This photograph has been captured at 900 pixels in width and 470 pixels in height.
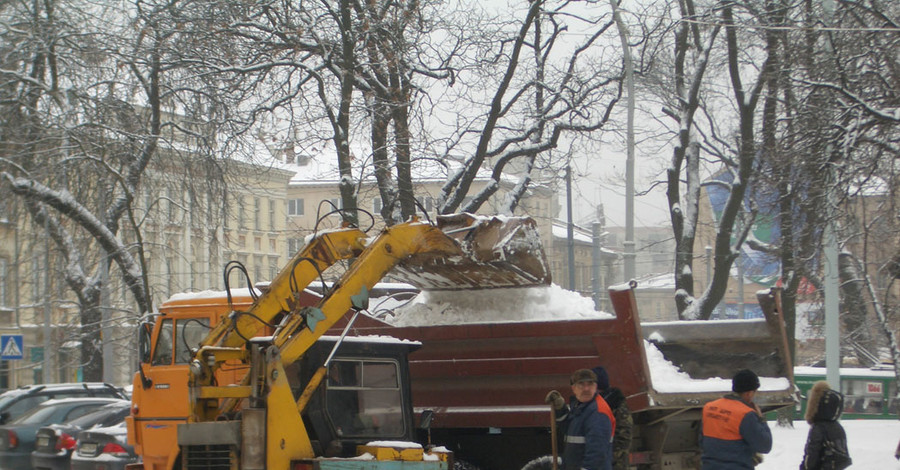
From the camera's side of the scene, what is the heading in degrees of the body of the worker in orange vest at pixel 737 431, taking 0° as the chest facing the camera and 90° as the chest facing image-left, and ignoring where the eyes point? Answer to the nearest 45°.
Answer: approximately 225°

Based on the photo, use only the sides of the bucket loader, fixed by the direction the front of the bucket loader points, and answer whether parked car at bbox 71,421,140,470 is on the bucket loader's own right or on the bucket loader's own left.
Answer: on the bucket loader's own left

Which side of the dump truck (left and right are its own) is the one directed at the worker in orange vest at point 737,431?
back

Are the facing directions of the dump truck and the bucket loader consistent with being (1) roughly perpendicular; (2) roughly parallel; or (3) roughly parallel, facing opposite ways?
roughly perpendicular

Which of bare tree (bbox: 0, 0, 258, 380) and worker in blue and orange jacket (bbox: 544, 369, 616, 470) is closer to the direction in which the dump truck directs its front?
the bare tree

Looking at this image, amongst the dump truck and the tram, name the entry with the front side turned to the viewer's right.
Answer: the tram

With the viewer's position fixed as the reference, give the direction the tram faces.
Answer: facing to the right of the viewer
